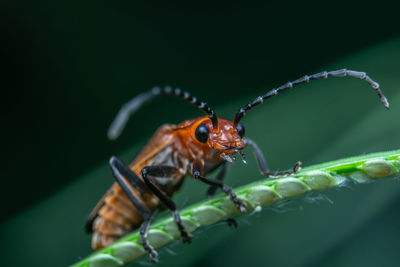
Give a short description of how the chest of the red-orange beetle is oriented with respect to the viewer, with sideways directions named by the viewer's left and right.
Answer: facing the viewer and to the right of the viewer
